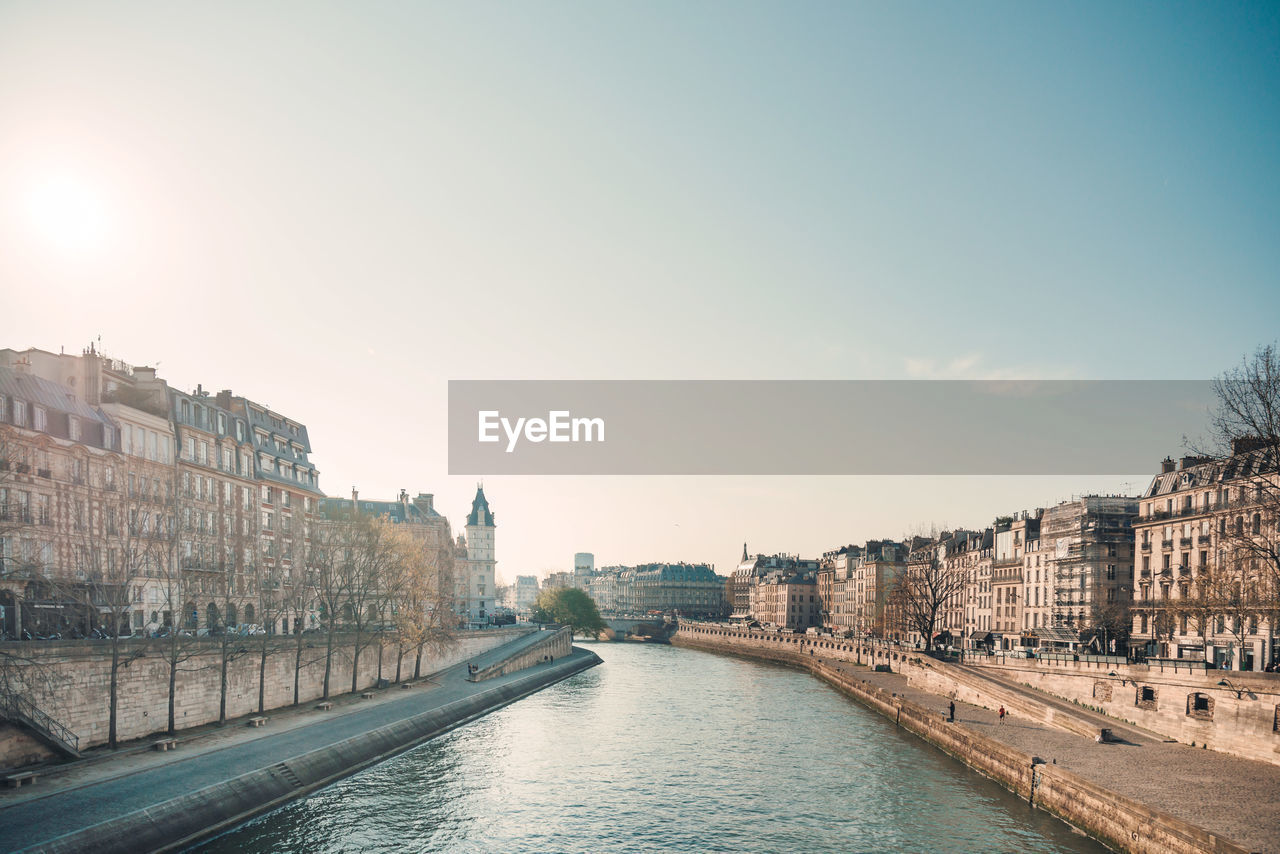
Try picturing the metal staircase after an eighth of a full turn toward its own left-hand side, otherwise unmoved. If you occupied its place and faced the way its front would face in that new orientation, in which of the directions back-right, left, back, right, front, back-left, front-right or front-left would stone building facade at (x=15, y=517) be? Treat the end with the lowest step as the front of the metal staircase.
front-left

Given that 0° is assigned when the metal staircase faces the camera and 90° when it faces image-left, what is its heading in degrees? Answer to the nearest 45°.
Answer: approximately 270°
